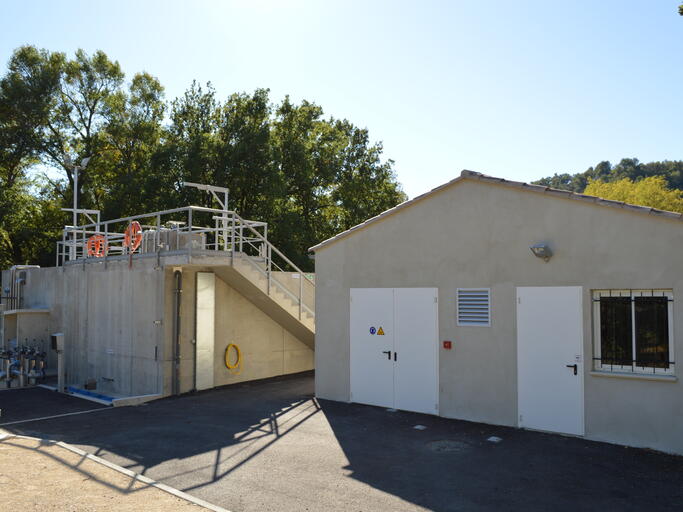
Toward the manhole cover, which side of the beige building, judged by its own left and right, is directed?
front

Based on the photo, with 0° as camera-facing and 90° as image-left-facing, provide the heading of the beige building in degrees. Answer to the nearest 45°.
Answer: approximately 45°

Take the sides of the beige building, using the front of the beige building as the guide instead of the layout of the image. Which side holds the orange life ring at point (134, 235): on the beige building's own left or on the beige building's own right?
on the beige building's own right

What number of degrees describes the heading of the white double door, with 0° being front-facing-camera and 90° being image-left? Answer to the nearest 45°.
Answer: approximately 45°

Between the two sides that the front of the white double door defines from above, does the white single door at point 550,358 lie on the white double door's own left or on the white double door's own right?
on the white double door's own left

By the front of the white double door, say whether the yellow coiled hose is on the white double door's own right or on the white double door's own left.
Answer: on the white double door's own right

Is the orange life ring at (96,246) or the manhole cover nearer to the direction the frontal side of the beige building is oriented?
the manhole cover

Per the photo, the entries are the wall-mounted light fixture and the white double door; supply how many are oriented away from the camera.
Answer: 0

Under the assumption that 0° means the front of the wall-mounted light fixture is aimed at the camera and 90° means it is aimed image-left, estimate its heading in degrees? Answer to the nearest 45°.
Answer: approximately 45°
